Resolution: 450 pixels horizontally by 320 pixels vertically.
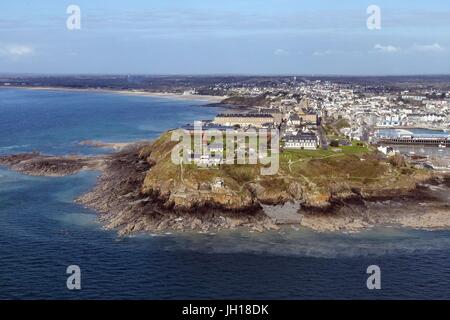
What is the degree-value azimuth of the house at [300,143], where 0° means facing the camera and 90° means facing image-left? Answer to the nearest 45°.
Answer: approximately 0°

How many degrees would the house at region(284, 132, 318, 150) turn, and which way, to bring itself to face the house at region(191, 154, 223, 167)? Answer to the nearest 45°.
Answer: approximately 45° to its right
